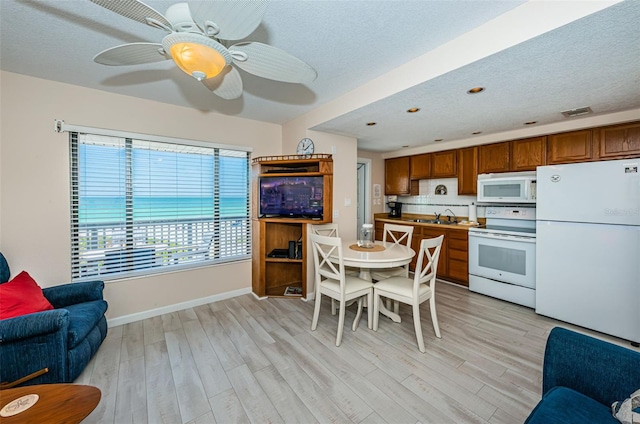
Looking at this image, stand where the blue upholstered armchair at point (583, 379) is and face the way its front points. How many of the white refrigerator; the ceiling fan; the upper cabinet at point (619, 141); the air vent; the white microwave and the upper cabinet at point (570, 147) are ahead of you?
1

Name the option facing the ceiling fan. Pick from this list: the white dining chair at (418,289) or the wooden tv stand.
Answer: the wooden tv stand

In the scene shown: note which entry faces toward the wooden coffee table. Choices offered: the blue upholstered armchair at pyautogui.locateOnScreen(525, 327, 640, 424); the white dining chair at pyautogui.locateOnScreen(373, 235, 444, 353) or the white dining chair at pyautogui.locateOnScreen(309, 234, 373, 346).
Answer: the blue upholstered armchair

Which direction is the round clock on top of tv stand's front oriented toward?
toward the camera

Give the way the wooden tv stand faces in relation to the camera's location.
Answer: facing the viewer

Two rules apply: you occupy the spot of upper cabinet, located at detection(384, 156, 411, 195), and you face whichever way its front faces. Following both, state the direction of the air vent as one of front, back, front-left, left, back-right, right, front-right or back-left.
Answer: left

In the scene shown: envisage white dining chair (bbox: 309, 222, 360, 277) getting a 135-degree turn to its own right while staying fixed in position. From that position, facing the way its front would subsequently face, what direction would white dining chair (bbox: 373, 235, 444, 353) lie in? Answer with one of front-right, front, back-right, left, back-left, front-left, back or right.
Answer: back-left

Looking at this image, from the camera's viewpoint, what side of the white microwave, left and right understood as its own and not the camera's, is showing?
front

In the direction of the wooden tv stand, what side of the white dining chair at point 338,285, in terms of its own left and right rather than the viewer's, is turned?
left

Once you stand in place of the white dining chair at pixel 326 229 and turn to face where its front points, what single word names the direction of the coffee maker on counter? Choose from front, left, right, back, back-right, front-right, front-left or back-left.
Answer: left

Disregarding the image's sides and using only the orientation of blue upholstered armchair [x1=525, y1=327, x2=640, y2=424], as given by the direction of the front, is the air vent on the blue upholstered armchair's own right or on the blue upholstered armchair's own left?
on the blue upholstered armchair's own right
